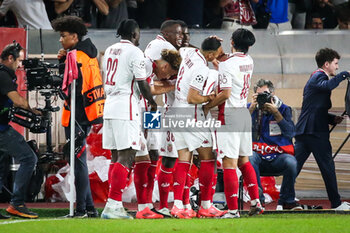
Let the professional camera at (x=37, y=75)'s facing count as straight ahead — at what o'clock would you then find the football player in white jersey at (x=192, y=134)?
The football player in white jersey is roughly at 1 o'clock from the professional camera.

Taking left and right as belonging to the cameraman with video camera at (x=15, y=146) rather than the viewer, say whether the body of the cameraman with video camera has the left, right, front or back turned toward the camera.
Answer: right

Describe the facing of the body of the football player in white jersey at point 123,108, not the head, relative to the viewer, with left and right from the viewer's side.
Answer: facing away from the viewer and to the right of the viewer

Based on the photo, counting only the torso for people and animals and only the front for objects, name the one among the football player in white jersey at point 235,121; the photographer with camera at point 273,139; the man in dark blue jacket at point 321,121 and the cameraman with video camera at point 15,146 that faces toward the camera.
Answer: the photographer with camera at point 273,139

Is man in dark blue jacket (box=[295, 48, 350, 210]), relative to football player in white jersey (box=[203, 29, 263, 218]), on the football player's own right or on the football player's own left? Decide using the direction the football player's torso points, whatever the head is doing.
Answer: on the football player's own right

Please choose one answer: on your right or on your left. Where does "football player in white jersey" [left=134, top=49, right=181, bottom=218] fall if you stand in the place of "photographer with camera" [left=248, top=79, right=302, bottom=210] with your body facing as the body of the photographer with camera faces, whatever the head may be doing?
on your right

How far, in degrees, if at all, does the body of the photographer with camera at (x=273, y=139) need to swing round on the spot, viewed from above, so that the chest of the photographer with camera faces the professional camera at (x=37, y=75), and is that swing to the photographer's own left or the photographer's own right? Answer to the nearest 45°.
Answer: approximately 90° to the photographer's own right

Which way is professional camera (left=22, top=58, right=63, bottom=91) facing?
to the viewer's right
